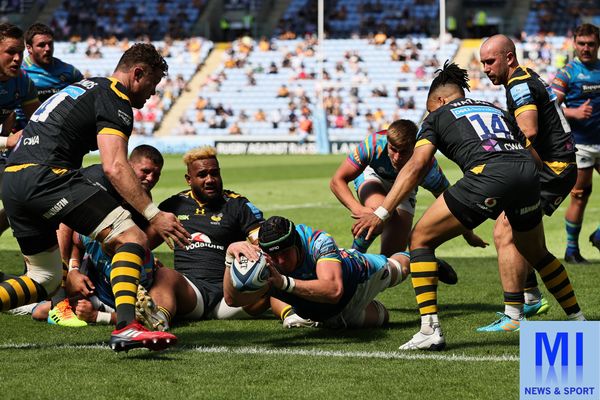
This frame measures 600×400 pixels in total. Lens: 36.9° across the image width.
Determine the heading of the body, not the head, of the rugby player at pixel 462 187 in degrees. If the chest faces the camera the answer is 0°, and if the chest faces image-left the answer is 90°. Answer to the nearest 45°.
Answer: approximately 135°

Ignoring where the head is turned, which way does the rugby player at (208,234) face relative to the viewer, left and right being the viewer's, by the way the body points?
facing the viewer

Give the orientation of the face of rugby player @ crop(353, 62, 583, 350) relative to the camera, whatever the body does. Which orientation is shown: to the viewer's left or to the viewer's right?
to the viewer's left

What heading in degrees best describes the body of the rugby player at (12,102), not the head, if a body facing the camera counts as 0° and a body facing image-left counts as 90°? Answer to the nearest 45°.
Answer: approximately 315°

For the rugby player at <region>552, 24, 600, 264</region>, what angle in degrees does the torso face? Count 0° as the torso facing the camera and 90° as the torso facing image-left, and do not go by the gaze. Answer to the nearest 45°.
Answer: approximately 0°

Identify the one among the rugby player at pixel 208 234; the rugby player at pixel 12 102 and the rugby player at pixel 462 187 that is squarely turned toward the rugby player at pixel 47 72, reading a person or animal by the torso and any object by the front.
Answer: the rugby player at pixel 462 187

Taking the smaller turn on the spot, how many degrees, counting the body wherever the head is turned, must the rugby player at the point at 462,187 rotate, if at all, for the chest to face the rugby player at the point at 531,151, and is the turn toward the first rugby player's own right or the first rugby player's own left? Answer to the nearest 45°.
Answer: approximately 90° to the first rugby player's own right

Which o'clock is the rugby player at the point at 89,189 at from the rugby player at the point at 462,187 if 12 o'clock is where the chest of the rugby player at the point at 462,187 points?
the rugby player at the point at 89,189 is roughly at 10 o'clock from the rugby player at the point at 462,187.

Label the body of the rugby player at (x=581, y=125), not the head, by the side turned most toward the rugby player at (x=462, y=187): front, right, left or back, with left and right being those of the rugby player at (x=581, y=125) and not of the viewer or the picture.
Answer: front

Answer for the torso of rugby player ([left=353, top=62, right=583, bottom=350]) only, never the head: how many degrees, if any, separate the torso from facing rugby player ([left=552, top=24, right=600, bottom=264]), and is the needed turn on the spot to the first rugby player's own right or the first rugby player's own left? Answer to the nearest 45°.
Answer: approximately 45° to the first rugby player's own right

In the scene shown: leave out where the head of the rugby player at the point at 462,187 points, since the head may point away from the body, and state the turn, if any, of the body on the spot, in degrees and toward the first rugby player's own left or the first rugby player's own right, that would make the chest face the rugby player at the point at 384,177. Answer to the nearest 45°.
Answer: approximately 45° to the first rugby player's own right

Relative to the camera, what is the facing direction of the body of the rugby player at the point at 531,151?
to the viewer's left

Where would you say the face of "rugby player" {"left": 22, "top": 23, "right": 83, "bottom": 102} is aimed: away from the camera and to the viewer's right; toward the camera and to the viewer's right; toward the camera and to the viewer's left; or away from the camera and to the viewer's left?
toward the camera and to the viewer's right

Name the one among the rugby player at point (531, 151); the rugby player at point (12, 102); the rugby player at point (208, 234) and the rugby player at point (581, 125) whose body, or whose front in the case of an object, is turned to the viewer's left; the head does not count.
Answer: the rugby player at point (531, 151)

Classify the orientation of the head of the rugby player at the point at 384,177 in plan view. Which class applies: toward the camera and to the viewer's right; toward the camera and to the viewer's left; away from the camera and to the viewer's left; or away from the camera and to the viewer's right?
toward the camera and to the viewer's left
